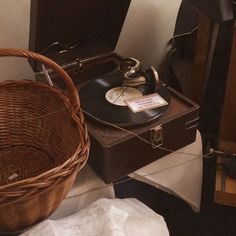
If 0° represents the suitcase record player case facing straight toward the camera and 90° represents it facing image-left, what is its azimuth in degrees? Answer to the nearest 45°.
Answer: approximately 315°
